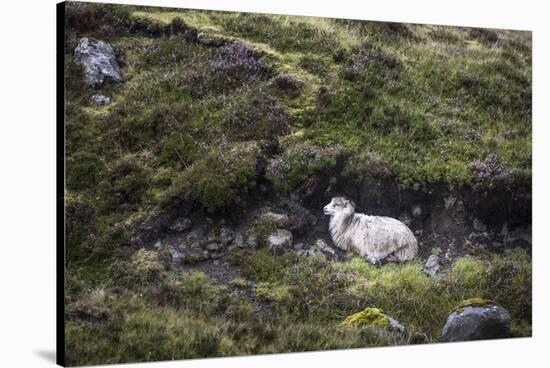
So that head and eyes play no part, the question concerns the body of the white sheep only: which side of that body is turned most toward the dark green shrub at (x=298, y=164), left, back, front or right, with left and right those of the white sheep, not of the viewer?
front

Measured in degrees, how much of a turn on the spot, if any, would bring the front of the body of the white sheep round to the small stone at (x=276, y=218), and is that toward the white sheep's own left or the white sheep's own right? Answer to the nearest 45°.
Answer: approximately 45° to the white sheep's own left

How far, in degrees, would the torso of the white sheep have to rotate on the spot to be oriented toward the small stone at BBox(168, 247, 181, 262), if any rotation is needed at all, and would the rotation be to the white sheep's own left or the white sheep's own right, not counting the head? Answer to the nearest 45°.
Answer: approximately 45° to the white sheep's own left

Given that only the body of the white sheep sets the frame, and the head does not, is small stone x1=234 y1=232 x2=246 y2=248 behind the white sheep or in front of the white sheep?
in front

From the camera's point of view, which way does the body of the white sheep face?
to the viewer's left

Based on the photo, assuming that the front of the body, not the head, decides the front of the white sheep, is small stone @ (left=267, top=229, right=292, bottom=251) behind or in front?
in front

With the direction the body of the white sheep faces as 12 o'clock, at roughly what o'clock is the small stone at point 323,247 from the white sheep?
The small stone is roughly at 11 o'clock from the white sheep.

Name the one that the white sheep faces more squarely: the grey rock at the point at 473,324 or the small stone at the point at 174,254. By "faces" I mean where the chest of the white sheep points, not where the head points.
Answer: the small stone

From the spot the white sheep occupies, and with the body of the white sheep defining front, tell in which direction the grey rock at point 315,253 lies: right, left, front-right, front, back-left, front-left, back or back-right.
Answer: front-left

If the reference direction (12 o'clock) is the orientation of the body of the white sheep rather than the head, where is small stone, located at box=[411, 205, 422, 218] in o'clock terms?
The small stone is roughly at 5 o'clock from the white sheep.

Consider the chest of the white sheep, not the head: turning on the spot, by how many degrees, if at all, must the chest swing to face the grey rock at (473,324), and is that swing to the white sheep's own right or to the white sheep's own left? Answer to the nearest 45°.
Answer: approximately 180°
